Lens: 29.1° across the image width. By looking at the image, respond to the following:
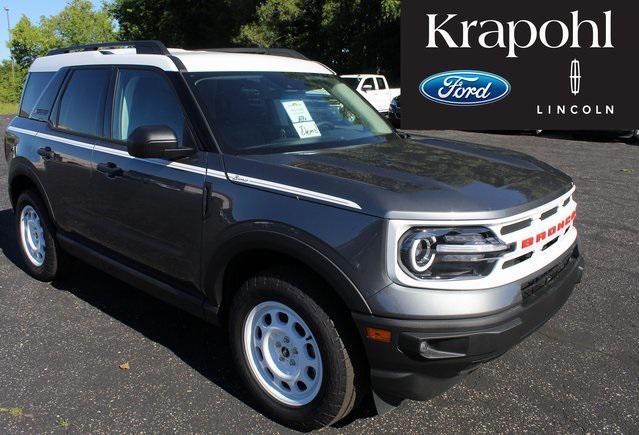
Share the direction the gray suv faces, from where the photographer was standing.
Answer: facing the viewer and to the right of the viewer

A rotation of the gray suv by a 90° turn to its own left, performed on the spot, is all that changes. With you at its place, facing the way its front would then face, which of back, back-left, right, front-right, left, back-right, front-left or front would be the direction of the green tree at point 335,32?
front-left

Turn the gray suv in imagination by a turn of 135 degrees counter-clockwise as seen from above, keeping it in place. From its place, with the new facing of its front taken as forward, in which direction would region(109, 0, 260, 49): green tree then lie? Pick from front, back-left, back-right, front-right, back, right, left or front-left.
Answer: front

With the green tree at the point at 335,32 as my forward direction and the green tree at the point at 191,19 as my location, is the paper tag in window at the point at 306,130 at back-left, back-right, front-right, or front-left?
front-right

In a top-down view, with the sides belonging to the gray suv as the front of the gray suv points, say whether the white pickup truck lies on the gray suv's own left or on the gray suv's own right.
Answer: on the gray suv's own left
